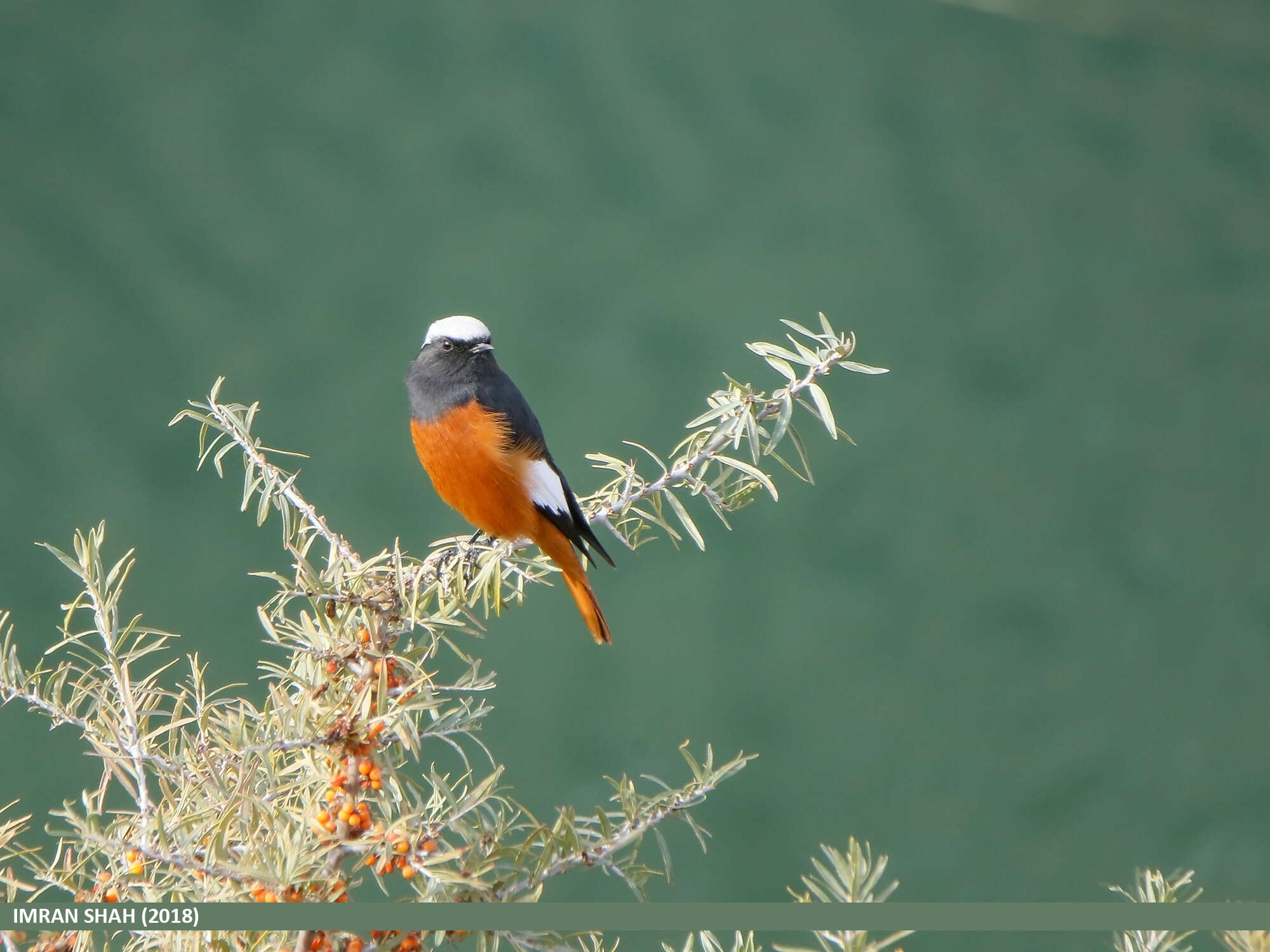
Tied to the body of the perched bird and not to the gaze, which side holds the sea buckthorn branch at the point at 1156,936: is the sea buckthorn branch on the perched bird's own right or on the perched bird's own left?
on the perched bird's own left

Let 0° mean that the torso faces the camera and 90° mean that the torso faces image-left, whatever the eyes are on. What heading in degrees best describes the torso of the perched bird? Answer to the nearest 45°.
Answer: approximately 45°

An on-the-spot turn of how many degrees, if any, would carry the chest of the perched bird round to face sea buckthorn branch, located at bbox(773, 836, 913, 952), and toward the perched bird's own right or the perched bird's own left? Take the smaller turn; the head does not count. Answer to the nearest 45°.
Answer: approximately 90° to the perched bird's own left
